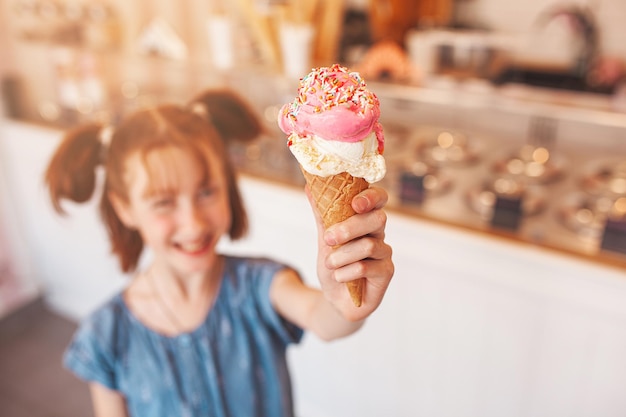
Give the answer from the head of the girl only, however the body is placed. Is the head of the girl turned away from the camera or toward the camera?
toward the camera

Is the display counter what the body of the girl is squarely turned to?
no

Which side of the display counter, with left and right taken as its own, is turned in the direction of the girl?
front

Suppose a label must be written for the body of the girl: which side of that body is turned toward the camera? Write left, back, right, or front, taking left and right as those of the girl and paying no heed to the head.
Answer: front

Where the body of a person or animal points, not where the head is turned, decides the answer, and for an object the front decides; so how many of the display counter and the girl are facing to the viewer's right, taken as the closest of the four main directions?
0
